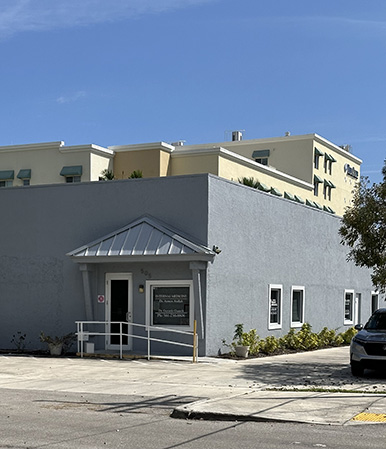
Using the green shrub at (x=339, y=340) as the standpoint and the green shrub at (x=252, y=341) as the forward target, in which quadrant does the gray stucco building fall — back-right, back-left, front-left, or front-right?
front-right

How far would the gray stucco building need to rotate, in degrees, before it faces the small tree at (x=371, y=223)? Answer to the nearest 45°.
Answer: approximately 90° to its left

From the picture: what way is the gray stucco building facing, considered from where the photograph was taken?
facing the viewer and to the left of the viewer

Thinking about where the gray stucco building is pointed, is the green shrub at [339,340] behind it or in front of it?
behind
